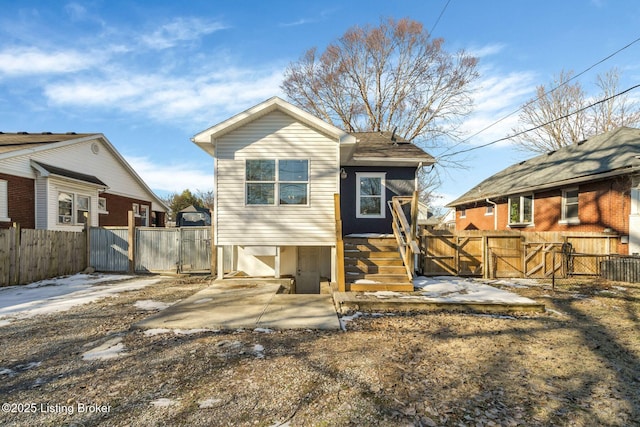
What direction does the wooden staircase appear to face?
toward the camera

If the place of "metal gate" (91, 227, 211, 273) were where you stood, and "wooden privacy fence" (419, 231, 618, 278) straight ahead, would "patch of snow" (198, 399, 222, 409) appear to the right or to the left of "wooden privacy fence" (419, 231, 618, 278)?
right

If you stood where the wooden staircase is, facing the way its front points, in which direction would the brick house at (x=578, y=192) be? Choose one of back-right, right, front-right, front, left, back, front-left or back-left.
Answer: back-left

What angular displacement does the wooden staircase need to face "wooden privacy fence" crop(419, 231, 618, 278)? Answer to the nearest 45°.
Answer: approximately 135° to its left

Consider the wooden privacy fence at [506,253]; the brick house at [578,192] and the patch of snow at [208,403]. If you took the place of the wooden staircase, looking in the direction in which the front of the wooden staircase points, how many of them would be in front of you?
1

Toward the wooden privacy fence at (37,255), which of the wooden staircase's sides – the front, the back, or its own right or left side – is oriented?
right

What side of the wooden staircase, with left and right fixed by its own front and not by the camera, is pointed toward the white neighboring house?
right

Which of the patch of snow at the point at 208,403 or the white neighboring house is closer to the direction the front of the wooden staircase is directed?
the patch of snow

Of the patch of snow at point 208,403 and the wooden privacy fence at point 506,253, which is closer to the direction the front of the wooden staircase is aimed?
the patch of snow

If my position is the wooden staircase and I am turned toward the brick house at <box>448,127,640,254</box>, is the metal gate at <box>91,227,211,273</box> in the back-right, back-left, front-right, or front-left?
back-left
